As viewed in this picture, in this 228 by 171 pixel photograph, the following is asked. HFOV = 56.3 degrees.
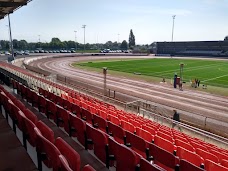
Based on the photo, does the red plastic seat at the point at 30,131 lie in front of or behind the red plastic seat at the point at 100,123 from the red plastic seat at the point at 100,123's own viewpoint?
behind

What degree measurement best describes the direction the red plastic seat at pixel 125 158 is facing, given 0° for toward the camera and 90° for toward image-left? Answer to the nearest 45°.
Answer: approximately 225°

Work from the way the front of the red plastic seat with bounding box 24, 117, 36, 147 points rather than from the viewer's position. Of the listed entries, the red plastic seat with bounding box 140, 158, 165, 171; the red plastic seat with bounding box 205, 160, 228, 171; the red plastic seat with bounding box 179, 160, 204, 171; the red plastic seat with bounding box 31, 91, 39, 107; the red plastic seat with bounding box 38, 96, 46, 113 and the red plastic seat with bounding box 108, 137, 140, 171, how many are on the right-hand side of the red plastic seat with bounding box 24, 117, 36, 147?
4

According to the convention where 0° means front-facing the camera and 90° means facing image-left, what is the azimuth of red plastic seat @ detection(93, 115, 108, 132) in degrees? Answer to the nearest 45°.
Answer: approximately 225°

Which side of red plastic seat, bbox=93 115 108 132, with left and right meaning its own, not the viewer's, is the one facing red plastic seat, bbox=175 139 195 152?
right

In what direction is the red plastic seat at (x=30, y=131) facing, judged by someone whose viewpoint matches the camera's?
facing away from the viewer and to the right of the viewer

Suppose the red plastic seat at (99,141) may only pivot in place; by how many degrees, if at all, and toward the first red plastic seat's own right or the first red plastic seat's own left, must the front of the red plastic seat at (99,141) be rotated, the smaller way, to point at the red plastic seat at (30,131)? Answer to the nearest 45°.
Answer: approximately 135° to the first red plastic seat's own left

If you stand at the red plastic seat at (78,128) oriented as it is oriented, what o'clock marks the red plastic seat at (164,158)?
the red plastic seat at (164,158) is roughly at 3 o'clock from the red plastic seat at (78,128).

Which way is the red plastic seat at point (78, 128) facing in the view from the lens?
facing away from the viewer and to the right of the viewer

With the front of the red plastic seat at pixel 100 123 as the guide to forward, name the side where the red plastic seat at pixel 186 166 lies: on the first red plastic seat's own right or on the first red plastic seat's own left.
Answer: on the first red plastic seat's own right

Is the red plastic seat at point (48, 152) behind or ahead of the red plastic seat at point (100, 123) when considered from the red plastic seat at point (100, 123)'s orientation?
behind

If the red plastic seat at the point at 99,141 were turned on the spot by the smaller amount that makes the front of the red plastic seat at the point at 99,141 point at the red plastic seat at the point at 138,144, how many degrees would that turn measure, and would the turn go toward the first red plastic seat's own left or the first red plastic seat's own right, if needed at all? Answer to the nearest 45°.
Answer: approximately 45° to the first red plastic seat's own right
